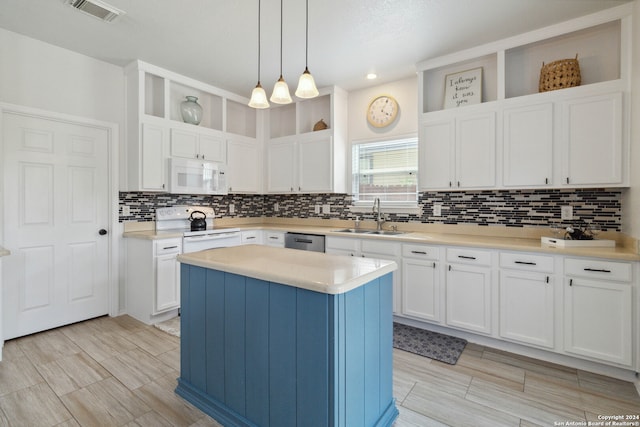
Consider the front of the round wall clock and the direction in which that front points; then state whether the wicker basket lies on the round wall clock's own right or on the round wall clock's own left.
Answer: on the round wall clock's own left

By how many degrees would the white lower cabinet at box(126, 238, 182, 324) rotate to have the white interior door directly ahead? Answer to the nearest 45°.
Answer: approximately 135° to its right

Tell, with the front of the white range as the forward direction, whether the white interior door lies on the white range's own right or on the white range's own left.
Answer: on the white range's own right

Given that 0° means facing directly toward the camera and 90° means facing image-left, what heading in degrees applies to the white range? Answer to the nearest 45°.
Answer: approximately 315°

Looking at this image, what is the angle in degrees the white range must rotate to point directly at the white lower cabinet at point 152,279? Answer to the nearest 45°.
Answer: approximately 90° to its right
